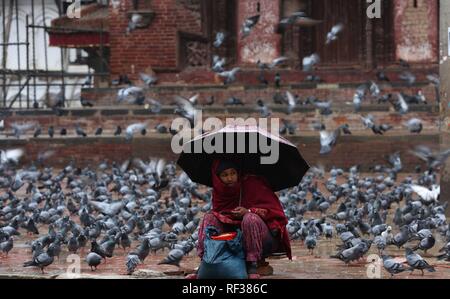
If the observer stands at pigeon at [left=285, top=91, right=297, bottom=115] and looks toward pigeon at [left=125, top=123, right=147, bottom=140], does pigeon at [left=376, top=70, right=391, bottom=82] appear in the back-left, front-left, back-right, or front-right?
back-right

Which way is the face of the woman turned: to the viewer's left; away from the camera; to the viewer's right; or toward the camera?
toward the camera

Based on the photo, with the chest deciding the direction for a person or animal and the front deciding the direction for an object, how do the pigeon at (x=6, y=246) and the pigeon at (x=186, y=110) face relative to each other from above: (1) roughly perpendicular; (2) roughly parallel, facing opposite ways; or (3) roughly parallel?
roughly parallel, facing opposite ways

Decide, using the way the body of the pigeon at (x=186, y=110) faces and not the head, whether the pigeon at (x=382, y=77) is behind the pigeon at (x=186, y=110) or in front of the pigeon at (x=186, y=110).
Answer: behind

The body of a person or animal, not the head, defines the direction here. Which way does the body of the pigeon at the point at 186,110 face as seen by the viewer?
to the viewer's left

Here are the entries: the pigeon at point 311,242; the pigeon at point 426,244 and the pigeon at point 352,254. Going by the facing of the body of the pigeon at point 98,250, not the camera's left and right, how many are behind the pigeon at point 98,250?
3

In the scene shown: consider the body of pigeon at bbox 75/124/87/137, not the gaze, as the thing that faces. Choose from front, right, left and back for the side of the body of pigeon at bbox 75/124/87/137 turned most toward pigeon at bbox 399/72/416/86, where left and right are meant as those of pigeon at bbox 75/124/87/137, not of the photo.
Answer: back

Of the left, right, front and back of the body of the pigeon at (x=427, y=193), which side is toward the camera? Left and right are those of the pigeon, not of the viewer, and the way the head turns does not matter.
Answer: right
